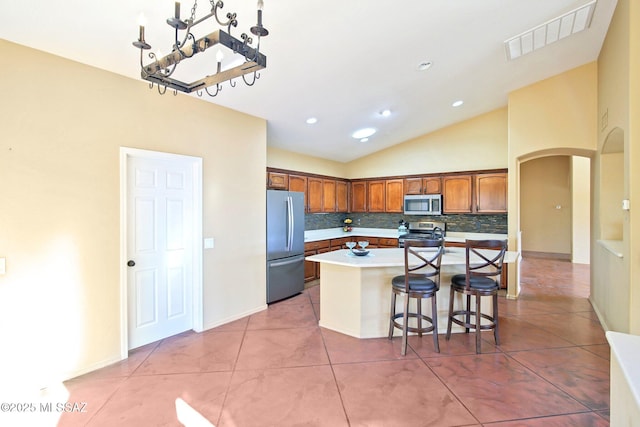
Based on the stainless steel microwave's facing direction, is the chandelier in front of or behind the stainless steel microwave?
in front

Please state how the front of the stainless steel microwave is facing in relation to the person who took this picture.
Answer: facing the viewer

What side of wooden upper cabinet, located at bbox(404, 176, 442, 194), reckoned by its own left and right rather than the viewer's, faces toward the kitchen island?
front

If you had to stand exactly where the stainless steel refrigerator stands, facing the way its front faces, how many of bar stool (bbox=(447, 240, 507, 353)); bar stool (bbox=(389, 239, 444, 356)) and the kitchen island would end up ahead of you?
3

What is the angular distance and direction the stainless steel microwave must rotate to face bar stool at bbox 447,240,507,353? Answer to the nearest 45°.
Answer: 0° — it already faces it

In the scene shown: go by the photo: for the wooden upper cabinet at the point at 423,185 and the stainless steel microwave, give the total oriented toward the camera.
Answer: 2

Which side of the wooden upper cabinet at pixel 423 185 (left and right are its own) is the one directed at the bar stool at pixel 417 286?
front

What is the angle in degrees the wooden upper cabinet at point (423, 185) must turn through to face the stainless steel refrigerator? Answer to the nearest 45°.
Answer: approximately 45° to its right

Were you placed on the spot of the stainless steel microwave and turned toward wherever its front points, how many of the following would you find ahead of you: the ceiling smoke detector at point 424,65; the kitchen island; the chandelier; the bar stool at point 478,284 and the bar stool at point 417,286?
5

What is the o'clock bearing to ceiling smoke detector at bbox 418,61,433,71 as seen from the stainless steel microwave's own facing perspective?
The ceiling smoke detector is roughly at 12 o'clock from the stainless steel microwave.
